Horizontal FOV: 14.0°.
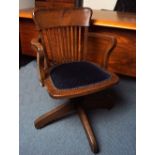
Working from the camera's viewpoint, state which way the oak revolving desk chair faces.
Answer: facing the viewer and to the right of the viewer

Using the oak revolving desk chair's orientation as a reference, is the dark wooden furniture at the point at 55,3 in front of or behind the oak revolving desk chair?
behind
